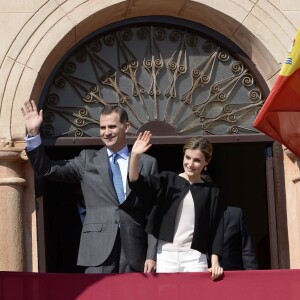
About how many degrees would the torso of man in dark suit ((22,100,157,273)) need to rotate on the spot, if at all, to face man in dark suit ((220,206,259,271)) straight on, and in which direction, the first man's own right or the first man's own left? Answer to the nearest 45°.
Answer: approximately 90° to the first man's own left

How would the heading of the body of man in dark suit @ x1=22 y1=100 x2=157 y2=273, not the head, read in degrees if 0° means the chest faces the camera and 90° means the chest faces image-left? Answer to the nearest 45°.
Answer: approximately 0°

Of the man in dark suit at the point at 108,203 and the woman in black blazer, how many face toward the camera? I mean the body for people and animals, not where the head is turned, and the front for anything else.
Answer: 2

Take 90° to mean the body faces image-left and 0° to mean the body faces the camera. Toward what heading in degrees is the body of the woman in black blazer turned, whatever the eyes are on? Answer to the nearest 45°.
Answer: approximately 0°

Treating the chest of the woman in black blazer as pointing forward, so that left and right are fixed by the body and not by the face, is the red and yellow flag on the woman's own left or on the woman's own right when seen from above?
on the woman's own left

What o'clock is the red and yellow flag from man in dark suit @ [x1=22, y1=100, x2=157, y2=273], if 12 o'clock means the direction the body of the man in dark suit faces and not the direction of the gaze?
The red and yellow flag is roughly at 9 o'clock from the man in dark suit.

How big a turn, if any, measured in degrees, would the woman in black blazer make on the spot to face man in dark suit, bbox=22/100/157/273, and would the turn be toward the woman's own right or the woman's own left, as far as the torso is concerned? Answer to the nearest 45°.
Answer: approximately 135° to the woman's own right

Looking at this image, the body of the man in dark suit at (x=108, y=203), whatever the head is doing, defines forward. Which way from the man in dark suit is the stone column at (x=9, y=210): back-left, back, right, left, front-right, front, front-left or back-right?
back-right

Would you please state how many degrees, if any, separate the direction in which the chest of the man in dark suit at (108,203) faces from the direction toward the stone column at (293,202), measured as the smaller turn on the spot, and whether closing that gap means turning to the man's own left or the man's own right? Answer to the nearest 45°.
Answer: approximately 135° to the man's own left
